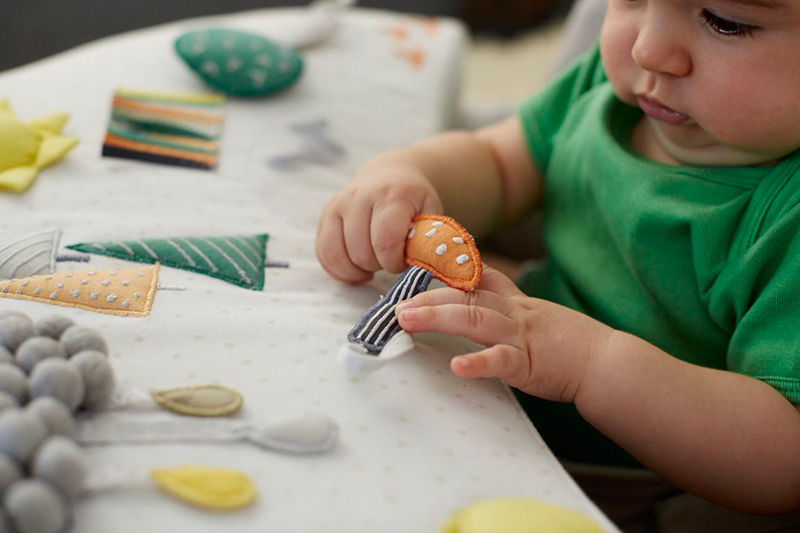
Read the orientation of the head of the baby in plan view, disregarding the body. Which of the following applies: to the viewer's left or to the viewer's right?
to the viewer's left

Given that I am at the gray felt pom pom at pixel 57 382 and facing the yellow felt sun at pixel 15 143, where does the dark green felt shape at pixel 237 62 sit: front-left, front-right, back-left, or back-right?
front-right

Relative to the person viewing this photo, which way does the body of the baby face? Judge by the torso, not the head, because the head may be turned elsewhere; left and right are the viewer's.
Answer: facing the viewer and to the left of the viewer
